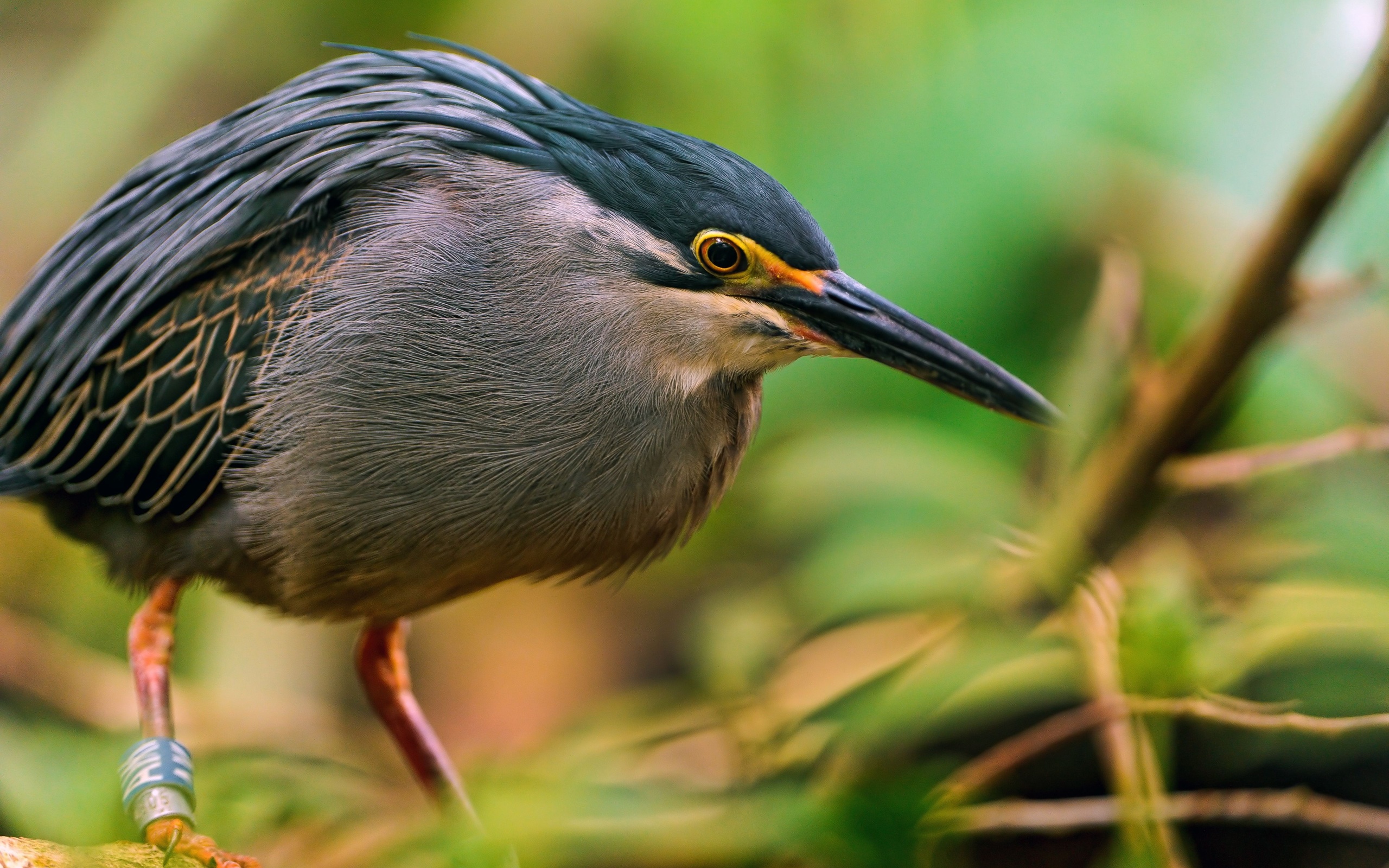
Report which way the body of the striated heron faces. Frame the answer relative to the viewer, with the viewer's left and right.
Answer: facing to the right of the viewer

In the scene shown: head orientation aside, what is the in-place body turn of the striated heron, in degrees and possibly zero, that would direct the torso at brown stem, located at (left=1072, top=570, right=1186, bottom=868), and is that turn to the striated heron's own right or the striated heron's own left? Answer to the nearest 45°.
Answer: approximately 45° to the striated heron's own left
